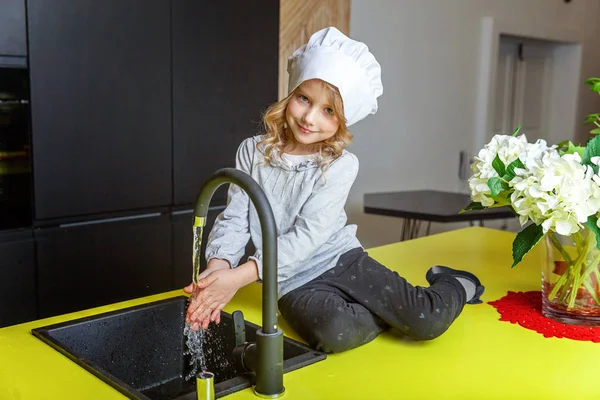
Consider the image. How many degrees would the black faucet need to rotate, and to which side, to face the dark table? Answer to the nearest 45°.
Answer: approximately 90° to its right

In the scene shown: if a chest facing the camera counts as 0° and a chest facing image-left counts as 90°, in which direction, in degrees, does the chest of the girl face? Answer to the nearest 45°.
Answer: approximately 45°

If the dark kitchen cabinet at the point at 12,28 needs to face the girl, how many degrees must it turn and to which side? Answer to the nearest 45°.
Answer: approximately 45° to its left

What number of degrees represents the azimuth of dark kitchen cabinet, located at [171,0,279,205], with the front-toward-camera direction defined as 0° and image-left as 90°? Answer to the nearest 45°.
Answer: approximately 0°

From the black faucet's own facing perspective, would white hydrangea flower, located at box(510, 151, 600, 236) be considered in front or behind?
behind

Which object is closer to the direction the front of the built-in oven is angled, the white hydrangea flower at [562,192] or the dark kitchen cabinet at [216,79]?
the white hydrangea flower

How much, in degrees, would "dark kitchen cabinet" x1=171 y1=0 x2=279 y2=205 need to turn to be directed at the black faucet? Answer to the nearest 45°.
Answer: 0° — it already faces it

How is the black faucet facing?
to the viewer's left

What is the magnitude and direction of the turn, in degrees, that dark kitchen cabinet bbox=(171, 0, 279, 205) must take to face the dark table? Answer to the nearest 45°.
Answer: approximately 135° to its left
